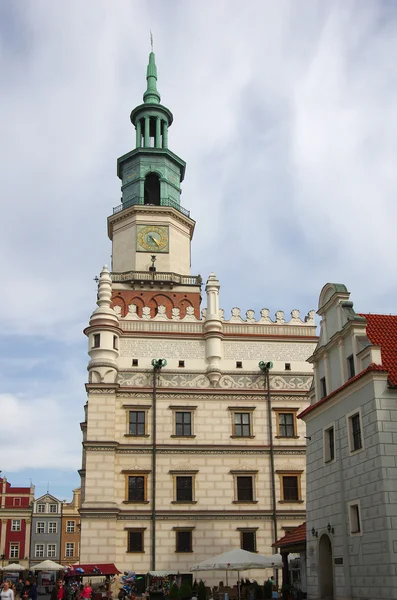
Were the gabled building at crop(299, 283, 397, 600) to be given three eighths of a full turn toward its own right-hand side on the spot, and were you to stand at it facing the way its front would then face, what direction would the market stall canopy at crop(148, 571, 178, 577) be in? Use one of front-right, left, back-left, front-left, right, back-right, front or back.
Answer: front-left

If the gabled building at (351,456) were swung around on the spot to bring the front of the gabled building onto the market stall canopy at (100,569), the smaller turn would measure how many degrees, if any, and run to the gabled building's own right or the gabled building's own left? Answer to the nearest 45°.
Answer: approximately 90° to the gabled building's own right

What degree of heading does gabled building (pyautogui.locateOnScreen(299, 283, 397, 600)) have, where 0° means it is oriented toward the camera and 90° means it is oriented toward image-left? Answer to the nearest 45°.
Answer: approximately 45°

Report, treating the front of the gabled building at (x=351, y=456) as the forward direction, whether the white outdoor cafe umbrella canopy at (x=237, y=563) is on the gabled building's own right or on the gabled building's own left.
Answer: on the gabled building's own right
